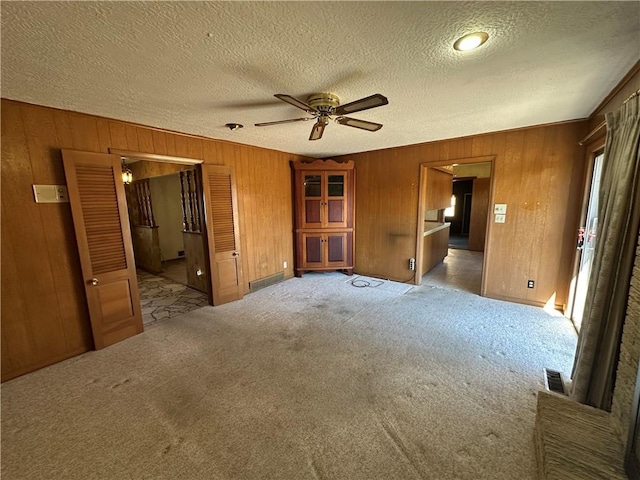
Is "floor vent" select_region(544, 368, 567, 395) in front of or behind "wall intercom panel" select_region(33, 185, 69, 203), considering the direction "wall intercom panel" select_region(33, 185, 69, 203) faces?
in front

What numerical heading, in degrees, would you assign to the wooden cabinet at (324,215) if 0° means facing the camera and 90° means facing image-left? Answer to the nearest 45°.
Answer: approximately 0°

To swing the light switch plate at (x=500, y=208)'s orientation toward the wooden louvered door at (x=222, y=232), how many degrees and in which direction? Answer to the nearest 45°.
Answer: approximately 45° to its right

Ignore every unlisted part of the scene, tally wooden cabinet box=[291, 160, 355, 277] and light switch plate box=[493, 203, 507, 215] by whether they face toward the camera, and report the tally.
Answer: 2

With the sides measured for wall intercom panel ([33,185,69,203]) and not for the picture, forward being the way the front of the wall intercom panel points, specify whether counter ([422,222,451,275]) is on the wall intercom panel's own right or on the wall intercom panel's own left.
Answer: on the wall intercom panel's own left

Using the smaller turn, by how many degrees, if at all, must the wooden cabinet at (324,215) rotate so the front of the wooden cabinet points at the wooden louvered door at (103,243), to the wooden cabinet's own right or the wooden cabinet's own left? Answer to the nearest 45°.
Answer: approximately 45° to the wooden cabinet's own right

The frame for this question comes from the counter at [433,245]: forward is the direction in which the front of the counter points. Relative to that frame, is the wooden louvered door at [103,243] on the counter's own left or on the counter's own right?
on the counter's own right

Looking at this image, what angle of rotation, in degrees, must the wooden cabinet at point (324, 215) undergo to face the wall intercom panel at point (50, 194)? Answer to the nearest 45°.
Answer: approximately 45° to its right

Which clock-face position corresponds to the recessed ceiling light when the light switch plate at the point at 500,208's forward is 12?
The recessed ceiling light is roughly at 12 o'clock from the light switch plate.

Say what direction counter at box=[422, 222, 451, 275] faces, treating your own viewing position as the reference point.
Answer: facing the viewer and to the right of the viewer

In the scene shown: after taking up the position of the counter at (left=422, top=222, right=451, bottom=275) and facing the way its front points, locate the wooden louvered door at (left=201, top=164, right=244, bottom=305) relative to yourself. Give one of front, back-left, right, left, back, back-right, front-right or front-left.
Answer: right
